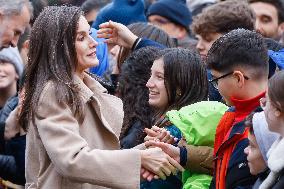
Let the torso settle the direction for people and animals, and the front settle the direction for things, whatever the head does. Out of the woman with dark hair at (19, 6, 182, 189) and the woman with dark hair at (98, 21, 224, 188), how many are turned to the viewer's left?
1

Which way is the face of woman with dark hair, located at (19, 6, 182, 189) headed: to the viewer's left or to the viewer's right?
to the viewer's right

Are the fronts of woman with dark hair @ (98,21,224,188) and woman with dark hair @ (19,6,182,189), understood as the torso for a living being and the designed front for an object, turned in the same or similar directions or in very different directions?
very different directions

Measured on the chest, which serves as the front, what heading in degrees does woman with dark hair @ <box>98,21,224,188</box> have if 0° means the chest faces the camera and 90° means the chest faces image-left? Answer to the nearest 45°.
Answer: approximately 90°

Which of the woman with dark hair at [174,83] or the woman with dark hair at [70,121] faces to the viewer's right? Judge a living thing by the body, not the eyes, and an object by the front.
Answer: the woman with dark hair at [70,121]

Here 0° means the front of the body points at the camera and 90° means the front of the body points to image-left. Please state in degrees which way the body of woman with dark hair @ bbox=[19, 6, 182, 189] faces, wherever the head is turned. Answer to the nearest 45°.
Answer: approximately 270°

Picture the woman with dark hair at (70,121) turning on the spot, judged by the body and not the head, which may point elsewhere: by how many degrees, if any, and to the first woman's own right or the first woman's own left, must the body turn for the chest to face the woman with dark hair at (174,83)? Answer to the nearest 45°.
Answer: approximately 45° to the first woman's own left
